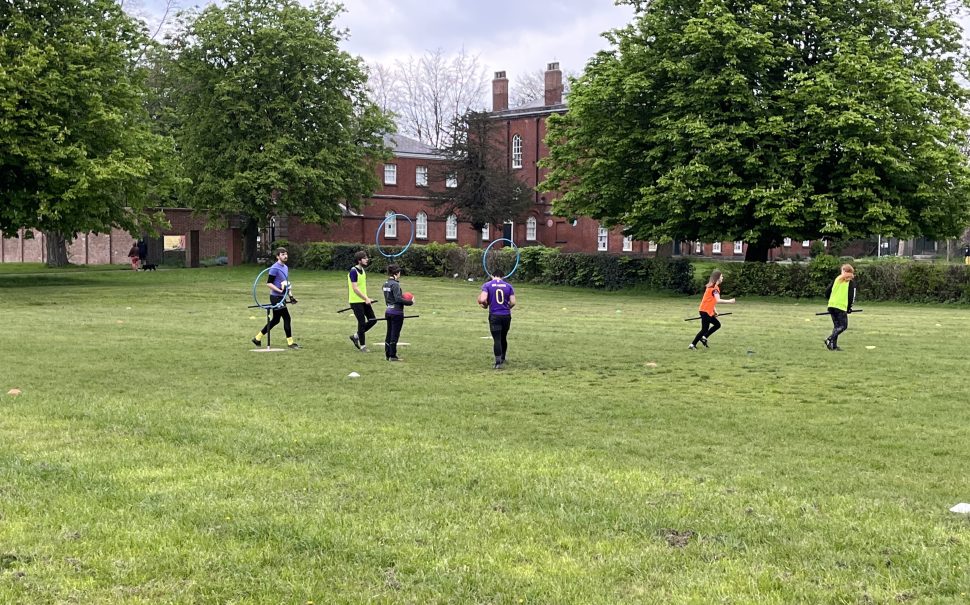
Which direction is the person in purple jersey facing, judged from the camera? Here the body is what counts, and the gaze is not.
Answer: away from the camera

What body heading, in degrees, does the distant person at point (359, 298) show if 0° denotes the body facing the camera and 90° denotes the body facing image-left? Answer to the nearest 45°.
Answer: approximately 315°

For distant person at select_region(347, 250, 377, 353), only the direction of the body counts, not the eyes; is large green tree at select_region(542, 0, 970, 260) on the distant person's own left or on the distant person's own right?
on the distant person's own left

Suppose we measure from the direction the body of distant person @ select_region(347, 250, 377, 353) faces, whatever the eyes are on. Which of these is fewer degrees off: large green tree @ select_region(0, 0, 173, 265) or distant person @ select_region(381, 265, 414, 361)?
the distant person

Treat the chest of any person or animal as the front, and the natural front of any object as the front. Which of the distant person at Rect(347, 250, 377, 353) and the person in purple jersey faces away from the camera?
the person in purple jersey
